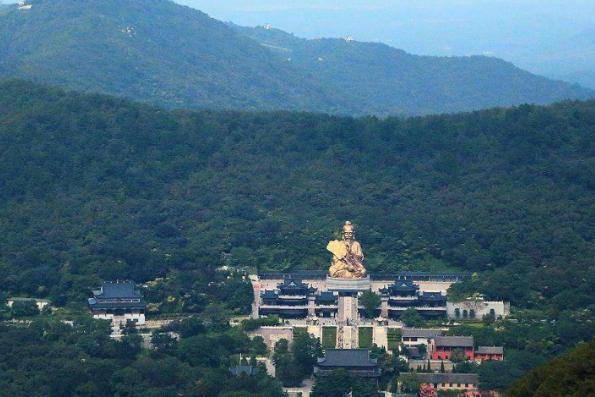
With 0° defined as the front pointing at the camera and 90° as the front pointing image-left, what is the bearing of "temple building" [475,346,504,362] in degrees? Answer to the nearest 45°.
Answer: approximately 0°

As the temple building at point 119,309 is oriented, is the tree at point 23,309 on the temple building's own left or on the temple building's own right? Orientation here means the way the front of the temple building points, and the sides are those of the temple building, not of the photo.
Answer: on the temple building's own right

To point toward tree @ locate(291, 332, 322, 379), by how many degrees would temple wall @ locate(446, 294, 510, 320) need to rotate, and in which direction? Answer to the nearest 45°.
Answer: approximately 45° to its right

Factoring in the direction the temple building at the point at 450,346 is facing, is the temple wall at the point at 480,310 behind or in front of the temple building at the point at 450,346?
behind

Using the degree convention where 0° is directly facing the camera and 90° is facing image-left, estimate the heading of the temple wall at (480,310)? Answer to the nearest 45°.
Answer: approximately 0°

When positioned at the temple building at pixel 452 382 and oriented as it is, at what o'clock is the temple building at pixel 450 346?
the temple building at pixel 450 346 is roughly at 6 o'clock from the temple building at pixel 452 382.

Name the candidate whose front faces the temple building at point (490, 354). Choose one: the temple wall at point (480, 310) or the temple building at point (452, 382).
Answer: the temple wall at point (480, 310)

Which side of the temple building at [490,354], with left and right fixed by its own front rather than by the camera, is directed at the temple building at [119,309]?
right

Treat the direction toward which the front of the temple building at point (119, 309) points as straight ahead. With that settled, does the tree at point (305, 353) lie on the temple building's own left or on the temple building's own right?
on the temple building's own left
